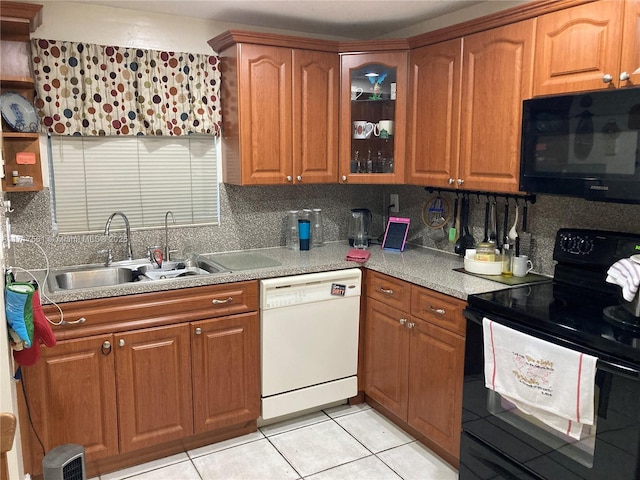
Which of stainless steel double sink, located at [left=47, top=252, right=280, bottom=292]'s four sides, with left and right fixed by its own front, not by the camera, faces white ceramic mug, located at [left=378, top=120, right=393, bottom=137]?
left

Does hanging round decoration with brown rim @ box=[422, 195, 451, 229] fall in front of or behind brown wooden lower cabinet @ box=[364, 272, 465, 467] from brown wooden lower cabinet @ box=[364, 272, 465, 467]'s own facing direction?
behind

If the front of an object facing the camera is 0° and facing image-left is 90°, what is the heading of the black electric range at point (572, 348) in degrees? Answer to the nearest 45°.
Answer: approximately 45°

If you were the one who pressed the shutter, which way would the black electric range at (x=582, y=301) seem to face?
facing the viewer and to the left of the viewer

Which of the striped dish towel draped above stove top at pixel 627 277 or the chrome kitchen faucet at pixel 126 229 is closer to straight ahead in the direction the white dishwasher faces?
the striped dish towel draped above stove top

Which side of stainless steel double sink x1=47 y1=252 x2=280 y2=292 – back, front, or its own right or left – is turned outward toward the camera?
front

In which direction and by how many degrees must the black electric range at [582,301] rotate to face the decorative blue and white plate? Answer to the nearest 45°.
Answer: approximately 45° to its right

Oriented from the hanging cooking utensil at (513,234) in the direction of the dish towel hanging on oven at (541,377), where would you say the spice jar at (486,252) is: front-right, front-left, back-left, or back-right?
front-right

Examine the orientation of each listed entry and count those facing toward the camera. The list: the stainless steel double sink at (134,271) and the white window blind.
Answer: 2

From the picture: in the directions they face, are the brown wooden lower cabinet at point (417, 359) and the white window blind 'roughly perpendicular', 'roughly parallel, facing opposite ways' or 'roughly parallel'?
roughly perpendicular

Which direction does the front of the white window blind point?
toward the camera

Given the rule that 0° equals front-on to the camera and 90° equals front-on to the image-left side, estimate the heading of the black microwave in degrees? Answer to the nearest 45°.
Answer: approximately 45°
